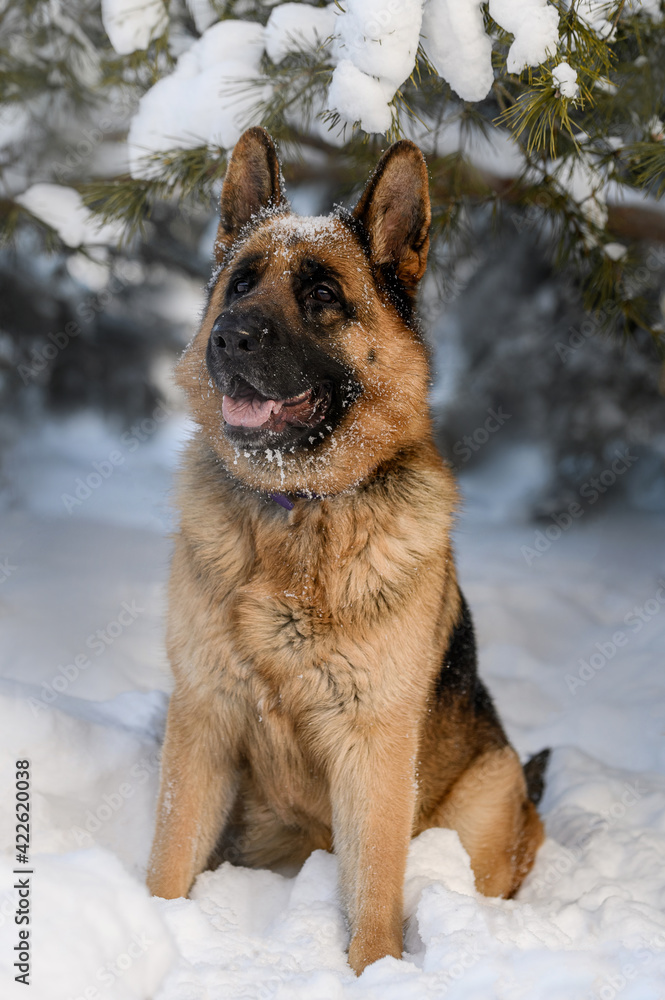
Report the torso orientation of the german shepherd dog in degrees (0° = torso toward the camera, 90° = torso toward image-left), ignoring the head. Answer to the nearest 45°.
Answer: approximately 45°

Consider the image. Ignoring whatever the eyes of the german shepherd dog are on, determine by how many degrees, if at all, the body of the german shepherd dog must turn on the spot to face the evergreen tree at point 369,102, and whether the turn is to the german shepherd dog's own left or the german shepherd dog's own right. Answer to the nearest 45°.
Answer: approximately 135° to the german shepherd dog's own right
